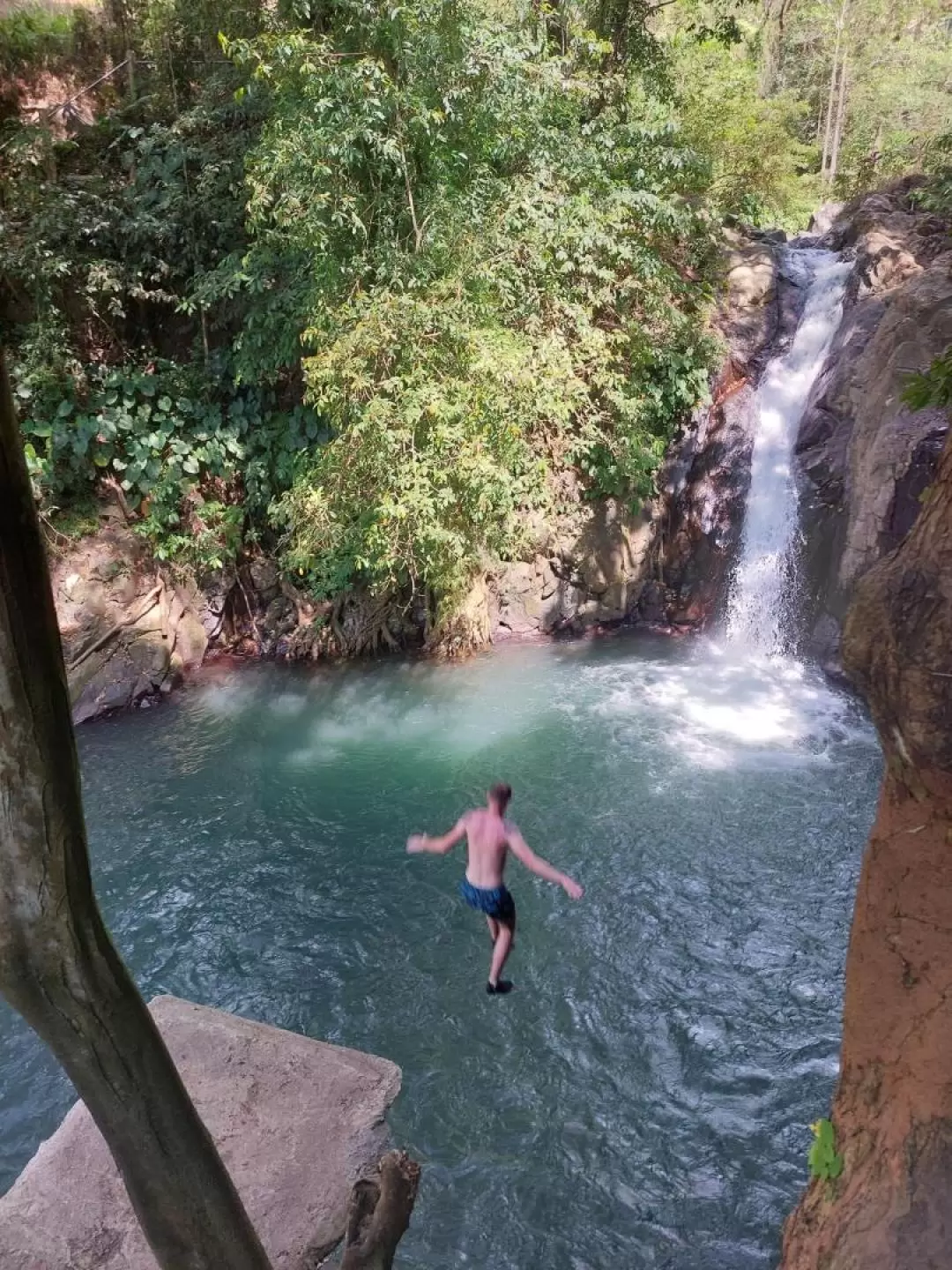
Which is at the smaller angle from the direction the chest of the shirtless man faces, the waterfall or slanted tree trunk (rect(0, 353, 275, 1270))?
the waterfall

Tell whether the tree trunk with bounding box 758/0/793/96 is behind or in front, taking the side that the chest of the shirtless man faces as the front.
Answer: in front

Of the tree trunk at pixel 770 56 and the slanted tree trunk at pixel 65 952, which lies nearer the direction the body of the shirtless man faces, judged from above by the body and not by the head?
the tree trunk

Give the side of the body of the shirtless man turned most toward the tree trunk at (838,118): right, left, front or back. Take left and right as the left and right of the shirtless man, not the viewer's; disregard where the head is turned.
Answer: front

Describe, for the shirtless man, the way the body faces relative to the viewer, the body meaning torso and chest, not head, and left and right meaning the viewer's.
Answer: facing away from the viewer and to the right of the viewer

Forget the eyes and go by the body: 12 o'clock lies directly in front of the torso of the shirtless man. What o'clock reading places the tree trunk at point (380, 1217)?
The tree trunk is roughly at 5 o'clock from the shirtless man.

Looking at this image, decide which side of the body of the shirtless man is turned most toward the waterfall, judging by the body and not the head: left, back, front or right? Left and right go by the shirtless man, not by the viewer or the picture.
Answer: front
